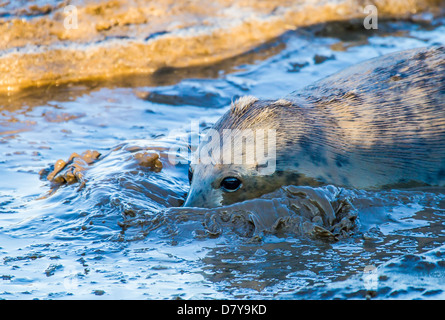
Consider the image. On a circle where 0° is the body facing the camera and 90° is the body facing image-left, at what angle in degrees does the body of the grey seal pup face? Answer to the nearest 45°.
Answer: approximately 90°
